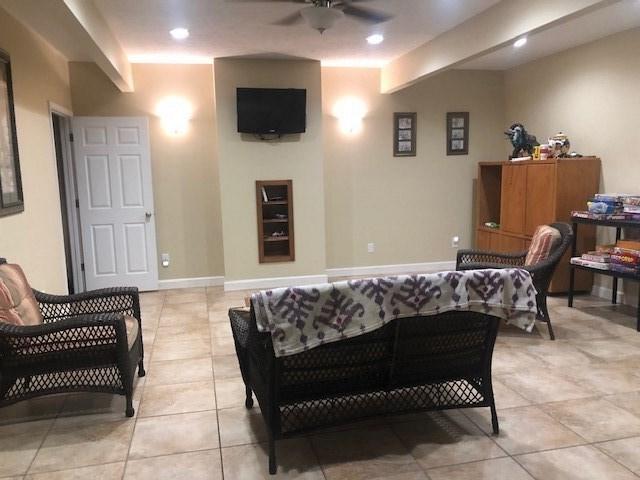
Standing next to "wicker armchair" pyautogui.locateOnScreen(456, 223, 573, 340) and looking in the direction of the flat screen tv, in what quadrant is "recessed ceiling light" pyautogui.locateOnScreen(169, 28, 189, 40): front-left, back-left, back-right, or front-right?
front-left

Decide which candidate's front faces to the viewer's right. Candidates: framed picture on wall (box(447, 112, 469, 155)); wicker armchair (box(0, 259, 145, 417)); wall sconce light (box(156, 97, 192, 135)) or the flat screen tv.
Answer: the wicker armchair

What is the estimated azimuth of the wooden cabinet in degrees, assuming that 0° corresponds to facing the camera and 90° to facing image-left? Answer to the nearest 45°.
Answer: approximately 45°

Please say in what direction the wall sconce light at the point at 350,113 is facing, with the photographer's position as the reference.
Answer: facing the viewer

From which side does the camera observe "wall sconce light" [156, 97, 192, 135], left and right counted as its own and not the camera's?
front

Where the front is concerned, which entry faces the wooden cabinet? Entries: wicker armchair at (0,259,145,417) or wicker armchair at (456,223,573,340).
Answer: wicker armchair at (0,259,145,417)

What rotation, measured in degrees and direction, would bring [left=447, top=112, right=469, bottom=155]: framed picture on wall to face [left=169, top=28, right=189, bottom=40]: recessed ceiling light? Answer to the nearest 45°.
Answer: approximately 45° to its right

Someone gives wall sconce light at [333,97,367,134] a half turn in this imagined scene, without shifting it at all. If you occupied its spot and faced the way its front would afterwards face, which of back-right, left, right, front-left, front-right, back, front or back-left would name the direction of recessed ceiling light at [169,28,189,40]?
back-left

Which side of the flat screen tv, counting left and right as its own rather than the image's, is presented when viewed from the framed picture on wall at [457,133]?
left

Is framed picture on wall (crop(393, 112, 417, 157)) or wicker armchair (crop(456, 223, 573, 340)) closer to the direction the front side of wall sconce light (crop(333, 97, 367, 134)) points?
the wicker armchair

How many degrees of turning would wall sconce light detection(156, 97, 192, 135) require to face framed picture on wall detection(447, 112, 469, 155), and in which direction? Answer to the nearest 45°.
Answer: approximately 90° to its left

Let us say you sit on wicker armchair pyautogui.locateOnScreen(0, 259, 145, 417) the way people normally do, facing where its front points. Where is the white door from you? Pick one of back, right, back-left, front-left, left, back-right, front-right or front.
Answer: left

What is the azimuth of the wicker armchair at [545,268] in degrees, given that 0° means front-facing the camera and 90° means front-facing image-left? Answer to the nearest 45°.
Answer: approximately 90°

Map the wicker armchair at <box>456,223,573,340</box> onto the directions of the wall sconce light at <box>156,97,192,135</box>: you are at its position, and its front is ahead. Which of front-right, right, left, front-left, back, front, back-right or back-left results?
front-left
